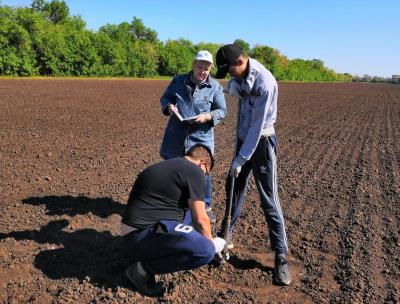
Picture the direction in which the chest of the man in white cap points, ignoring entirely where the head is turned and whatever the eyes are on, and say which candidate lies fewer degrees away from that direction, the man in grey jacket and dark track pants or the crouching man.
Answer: the crouching man

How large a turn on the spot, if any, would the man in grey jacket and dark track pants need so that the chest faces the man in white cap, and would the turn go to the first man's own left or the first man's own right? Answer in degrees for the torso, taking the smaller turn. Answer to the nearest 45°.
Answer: approximately 90° to the first man's own right

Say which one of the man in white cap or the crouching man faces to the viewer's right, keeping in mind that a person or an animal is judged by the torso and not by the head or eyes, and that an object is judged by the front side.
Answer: the crouching man

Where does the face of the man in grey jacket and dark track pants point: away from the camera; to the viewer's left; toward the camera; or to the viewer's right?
to the viewer's left

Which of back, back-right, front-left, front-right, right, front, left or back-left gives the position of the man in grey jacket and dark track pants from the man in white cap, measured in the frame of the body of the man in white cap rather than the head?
front-left

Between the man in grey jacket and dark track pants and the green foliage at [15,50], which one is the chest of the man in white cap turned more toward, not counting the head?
the man in grey jacket and dark track pants

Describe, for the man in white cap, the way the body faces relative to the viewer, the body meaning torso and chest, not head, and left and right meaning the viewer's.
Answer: facing the viewer

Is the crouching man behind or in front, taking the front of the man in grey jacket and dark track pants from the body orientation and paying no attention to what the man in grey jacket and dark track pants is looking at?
in front

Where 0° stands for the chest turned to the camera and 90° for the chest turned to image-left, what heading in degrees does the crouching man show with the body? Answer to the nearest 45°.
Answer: approximately 270°

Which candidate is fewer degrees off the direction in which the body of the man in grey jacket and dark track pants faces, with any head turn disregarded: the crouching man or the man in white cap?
the crouching man

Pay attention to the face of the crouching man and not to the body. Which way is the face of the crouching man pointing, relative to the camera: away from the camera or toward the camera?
away from the camera

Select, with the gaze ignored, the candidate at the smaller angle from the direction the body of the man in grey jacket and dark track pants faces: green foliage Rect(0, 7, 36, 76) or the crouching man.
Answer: the crouching man

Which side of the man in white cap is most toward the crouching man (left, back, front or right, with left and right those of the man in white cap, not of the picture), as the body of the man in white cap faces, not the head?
front

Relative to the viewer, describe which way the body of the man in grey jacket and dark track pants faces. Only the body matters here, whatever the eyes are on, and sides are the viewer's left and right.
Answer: facing the viewer and to the left of the viewer
